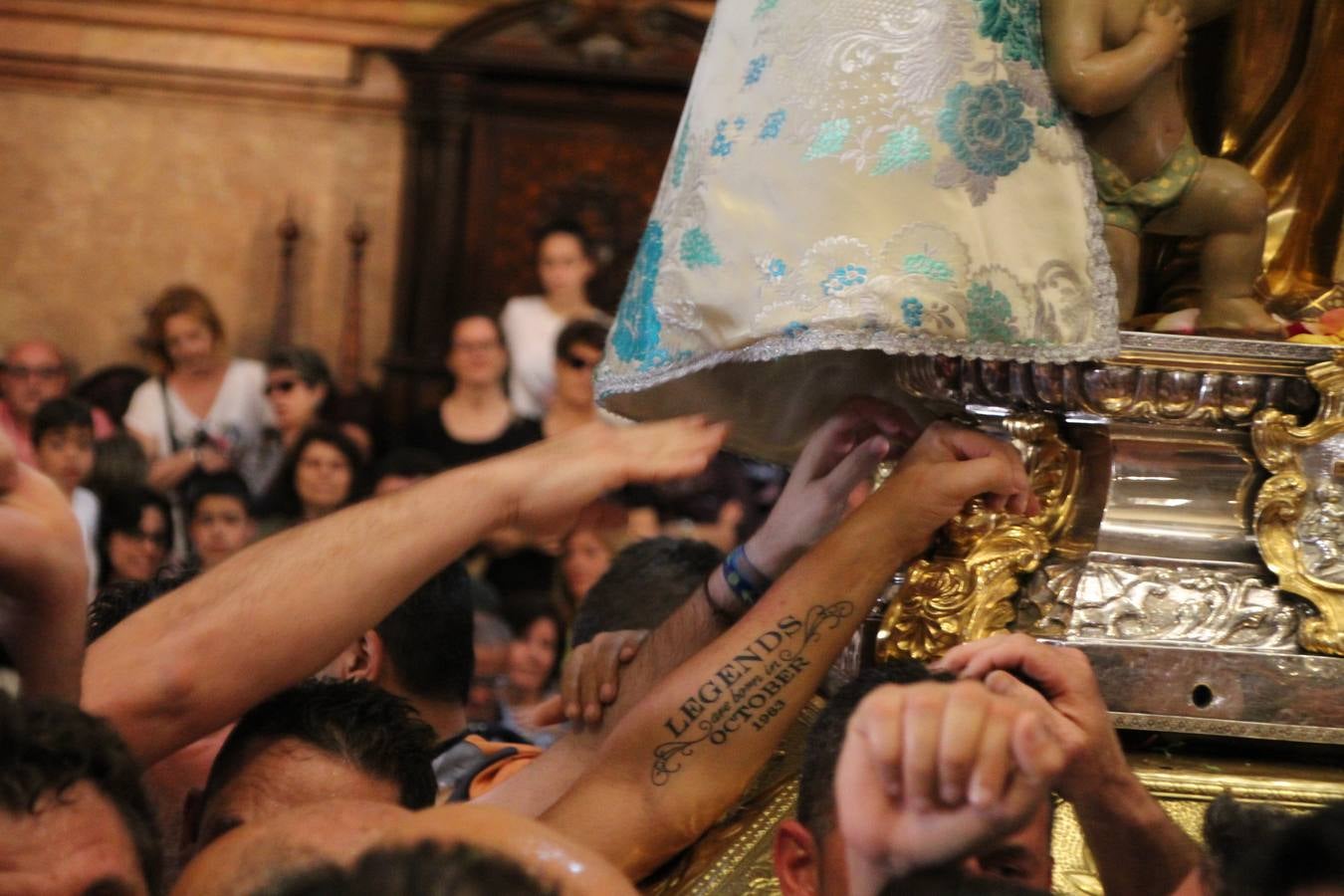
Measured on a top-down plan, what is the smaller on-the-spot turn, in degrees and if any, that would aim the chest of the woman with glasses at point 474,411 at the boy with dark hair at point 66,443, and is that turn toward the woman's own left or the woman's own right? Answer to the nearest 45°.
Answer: approximately 90° to the woman's own right

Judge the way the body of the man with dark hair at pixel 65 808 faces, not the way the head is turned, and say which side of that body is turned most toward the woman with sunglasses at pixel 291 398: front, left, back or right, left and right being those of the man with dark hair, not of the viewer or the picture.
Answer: back

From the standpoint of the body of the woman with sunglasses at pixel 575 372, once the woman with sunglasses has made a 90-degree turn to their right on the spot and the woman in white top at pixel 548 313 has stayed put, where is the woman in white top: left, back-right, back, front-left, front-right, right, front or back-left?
back-right

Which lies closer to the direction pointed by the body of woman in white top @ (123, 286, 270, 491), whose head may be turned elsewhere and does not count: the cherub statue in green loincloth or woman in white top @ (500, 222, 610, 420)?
the cherub statue in green loincloth

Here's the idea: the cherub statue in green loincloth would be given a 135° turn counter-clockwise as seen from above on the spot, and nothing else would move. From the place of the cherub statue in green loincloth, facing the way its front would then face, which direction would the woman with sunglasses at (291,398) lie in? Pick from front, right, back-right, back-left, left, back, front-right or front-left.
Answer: front-left

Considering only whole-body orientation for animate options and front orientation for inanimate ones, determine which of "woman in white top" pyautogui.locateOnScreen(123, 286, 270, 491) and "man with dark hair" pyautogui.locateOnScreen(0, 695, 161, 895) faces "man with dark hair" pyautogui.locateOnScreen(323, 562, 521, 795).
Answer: the woman in white top

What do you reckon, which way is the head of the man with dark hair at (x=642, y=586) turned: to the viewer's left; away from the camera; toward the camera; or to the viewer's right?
away from the camera

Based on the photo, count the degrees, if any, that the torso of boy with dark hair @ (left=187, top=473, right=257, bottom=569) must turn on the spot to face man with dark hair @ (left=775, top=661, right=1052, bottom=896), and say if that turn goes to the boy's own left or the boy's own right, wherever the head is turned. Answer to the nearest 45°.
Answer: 0° — they already face them
